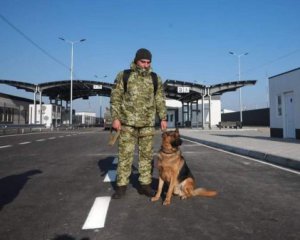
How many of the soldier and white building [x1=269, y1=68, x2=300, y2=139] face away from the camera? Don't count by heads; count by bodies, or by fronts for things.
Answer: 0

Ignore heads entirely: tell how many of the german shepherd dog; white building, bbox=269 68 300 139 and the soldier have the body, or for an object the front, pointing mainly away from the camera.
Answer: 0

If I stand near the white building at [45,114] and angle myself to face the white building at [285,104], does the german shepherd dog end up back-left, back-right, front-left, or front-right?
front-right

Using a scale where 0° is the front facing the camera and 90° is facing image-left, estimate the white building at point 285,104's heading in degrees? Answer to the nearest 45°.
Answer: approximately 45°

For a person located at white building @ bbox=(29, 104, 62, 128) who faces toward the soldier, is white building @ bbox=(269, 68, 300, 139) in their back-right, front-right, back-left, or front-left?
front-left

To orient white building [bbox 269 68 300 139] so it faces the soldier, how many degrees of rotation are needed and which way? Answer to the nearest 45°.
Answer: approximately 45° to its left

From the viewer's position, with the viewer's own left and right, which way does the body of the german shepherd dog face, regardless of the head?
facing the viewer and to the left of the viewer

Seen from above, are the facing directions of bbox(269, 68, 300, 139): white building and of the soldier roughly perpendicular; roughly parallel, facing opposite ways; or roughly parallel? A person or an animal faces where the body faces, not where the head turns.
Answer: roughly perpendicular

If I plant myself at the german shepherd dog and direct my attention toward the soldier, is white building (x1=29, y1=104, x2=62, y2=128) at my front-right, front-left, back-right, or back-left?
front-right

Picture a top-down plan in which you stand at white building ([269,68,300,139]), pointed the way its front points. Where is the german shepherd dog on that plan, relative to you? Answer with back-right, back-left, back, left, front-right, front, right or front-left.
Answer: front-left

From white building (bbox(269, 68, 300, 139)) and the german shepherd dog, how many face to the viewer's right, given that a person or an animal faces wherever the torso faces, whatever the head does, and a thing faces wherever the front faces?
0

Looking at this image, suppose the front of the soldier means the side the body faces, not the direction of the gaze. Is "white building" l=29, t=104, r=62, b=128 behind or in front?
behind

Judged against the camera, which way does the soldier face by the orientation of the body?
toward the camera
